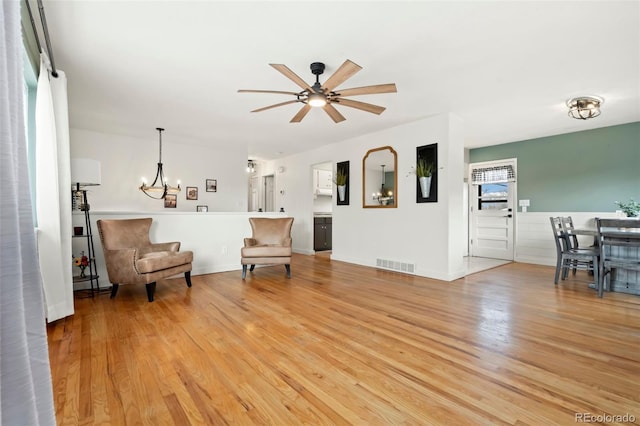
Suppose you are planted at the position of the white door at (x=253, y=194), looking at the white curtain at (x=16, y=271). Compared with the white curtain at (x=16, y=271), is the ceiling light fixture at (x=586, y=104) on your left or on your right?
left

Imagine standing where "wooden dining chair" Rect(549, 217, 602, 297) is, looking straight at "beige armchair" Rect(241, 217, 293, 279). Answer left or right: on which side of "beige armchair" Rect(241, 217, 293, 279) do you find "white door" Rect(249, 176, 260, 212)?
right

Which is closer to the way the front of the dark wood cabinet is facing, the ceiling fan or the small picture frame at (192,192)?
the ceiling fan

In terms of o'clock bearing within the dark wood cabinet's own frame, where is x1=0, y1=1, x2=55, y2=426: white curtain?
The white curtain is roughly at 12 o'clock from the dark wood cabinet.

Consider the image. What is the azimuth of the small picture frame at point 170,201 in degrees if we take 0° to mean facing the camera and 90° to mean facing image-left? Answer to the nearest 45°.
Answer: approximately 0°

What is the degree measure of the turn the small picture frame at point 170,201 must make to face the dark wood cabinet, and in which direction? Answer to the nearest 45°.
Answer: approximately 90° to its left
